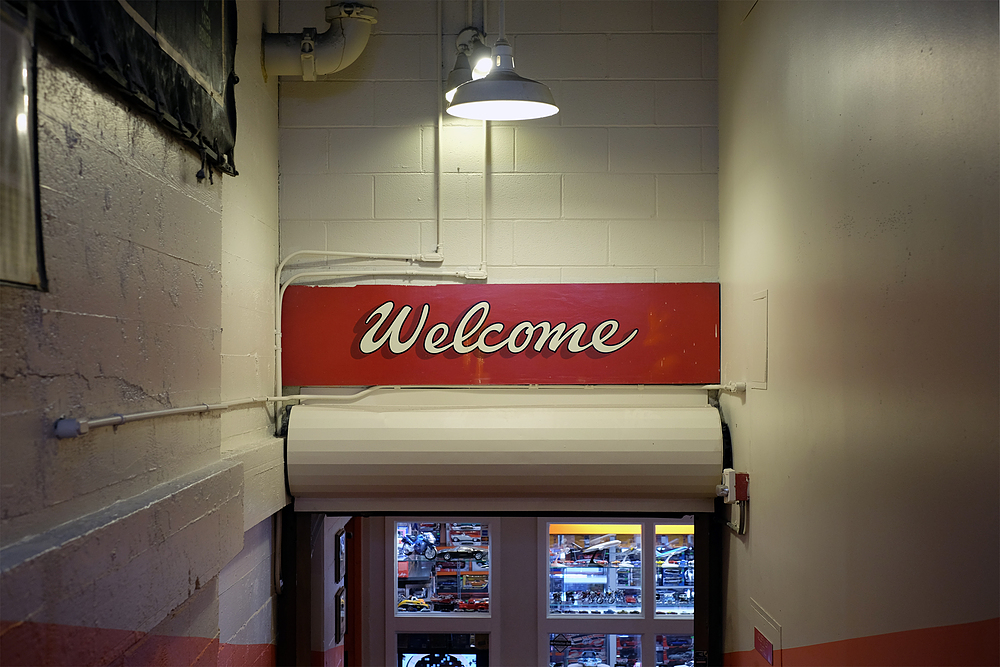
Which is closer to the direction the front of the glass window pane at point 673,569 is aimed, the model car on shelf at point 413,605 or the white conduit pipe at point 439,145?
the white conduit pipe

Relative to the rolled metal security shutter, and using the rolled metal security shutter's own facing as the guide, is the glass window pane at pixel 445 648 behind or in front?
behind

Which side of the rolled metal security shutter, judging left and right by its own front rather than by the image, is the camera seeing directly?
front

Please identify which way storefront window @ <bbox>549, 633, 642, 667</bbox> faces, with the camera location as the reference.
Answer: facing the viewer

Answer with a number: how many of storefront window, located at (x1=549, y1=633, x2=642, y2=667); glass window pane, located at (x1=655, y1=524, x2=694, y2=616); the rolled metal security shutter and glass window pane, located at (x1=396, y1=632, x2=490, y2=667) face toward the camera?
4

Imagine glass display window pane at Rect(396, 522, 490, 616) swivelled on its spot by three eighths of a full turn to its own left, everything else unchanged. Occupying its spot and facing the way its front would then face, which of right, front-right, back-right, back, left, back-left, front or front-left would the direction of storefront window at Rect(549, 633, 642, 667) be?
front-right

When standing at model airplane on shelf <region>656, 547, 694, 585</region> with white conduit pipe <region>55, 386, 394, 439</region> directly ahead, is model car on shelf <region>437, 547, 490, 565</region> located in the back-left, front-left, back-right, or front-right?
front-right

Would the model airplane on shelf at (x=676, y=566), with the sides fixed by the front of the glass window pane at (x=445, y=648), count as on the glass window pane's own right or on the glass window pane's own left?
on the glass window pane's own left

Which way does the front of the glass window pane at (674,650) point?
toward the camera

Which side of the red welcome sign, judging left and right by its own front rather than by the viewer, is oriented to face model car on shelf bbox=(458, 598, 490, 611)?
back

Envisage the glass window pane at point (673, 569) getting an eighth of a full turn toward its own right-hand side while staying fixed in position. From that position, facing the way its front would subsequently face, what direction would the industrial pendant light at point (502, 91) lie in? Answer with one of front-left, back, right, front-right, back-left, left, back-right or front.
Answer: front-left
